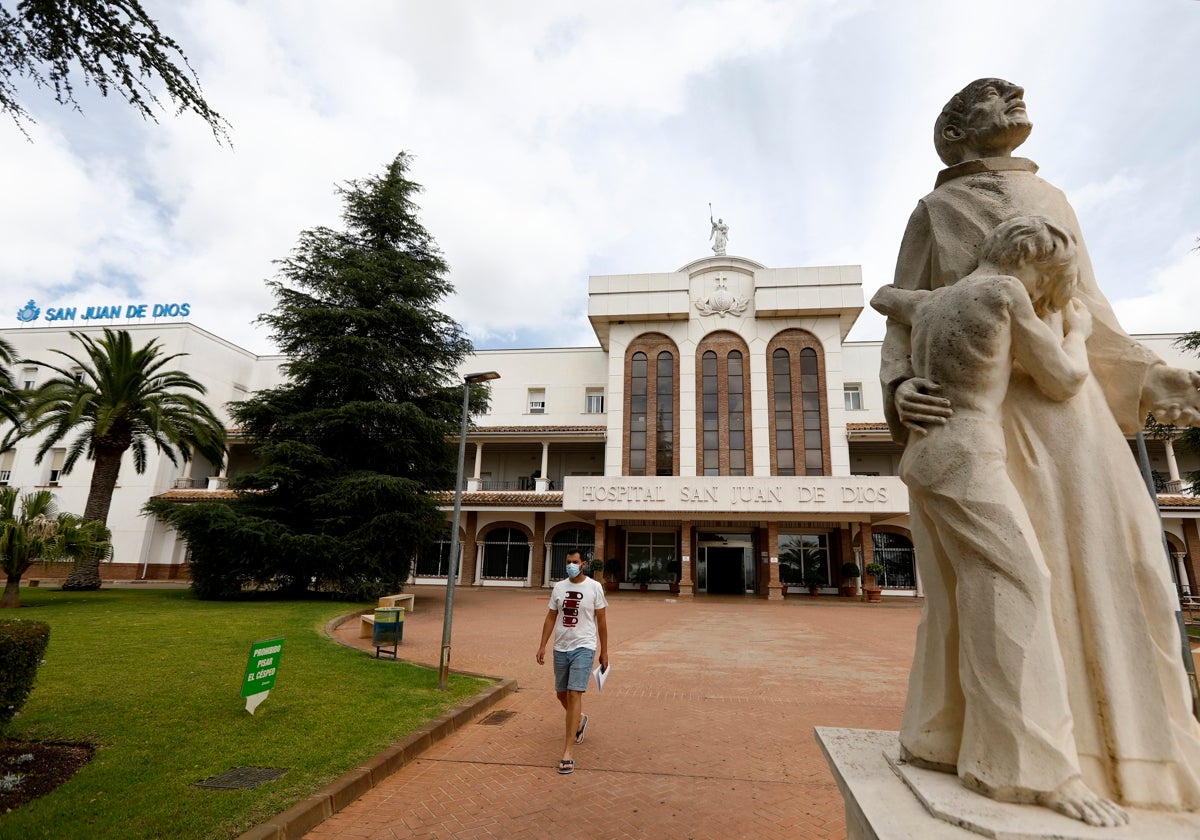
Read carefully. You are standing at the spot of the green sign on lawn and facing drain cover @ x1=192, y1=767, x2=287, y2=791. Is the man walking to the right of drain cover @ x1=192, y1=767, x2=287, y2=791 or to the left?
left

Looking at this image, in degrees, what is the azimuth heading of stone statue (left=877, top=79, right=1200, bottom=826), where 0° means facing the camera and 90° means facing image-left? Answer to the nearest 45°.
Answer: approximately 315°

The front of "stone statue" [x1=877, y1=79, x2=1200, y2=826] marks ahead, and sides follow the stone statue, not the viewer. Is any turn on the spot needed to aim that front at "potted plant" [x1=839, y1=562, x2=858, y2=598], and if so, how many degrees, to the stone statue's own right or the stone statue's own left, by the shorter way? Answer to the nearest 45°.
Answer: approximately 135° to the stone statue's own left

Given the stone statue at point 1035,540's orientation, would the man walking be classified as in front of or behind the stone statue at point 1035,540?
behind

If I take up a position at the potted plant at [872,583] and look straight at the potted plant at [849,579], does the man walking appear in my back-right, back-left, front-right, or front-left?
back-left

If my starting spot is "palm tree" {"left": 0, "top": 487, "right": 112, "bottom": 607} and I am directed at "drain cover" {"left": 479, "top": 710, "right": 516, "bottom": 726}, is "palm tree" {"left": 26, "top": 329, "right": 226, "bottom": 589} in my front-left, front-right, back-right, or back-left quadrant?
back-left
